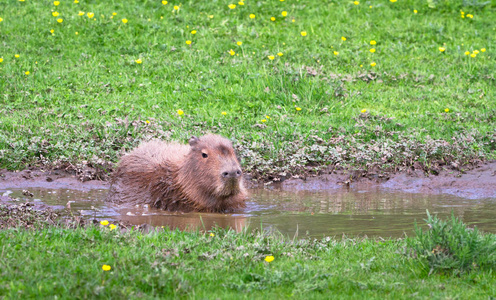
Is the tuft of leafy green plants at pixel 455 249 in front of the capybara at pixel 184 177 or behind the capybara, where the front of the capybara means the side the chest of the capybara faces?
in front

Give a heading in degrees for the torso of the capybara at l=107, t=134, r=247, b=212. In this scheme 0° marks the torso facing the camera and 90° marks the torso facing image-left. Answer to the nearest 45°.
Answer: approximately 315°
